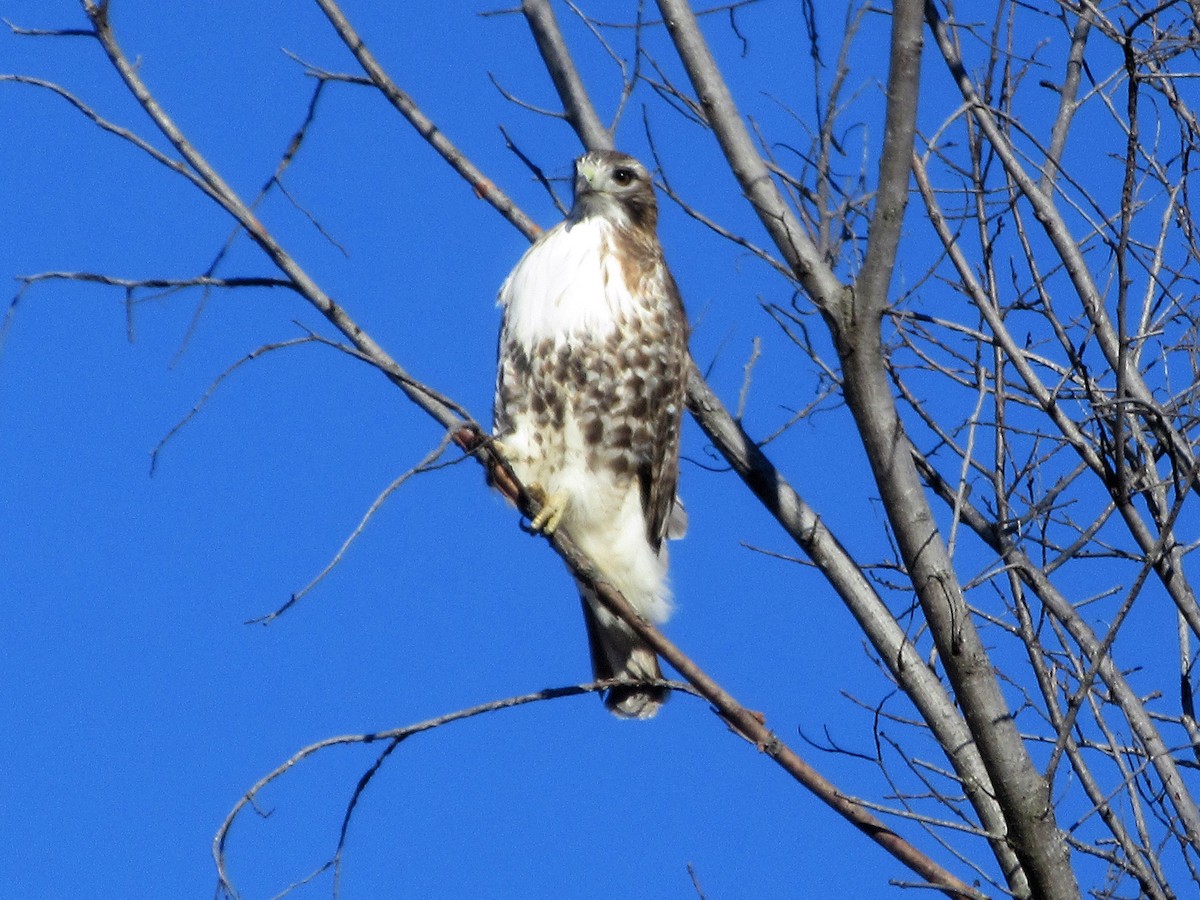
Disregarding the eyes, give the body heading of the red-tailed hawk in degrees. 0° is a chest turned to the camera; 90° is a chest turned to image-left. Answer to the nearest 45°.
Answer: approximately 45°
